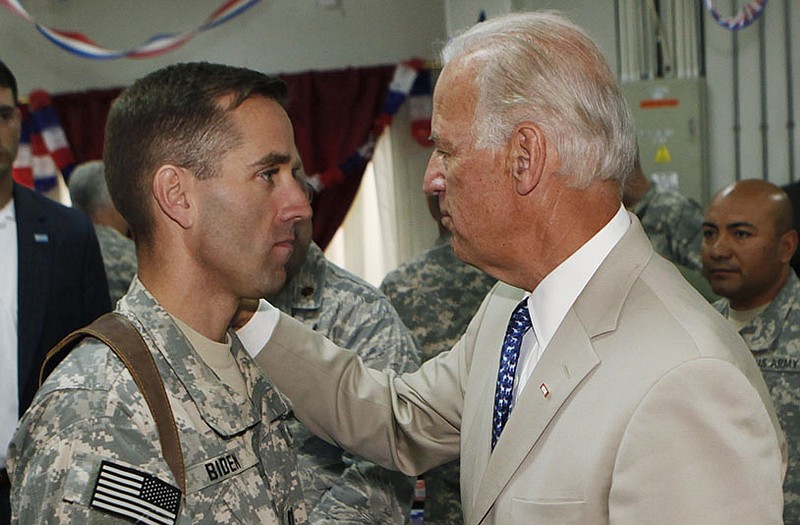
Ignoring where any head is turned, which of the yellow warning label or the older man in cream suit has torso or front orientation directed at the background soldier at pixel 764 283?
the yellow warning label

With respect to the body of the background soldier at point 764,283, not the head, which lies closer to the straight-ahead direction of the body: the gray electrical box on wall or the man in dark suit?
the man in dark suit

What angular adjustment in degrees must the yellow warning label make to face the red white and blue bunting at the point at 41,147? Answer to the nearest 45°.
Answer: approximately 90° to its right

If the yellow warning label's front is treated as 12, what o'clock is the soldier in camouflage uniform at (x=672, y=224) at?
The soldier in camouflage uniform is roughly at 12 o'clock from the yellow warning label.

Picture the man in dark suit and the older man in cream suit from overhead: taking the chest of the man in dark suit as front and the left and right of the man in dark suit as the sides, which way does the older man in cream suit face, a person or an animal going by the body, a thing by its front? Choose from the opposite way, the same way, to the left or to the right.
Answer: to the right

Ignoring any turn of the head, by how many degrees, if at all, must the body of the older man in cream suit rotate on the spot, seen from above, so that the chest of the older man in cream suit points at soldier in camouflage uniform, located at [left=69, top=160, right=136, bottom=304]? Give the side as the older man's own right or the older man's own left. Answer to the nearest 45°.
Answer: approximately 90° to the older man's own right

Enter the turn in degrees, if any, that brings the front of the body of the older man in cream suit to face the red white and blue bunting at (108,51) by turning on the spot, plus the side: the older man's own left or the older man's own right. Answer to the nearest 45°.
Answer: approximately 90° to the older man's own right

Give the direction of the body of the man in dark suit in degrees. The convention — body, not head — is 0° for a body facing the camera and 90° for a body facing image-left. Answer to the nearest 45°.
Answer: approximately 0°

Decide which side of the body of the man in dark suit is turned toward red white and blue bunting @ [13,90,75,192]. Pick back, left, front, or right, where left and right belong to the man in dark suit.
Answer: back

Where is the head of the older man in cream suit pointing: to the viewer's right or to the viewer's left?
to the viewer's left

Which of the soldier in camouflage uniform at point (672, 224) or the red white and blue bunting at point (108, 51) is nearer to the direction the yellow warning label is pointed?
the soldier in camouflage uniform

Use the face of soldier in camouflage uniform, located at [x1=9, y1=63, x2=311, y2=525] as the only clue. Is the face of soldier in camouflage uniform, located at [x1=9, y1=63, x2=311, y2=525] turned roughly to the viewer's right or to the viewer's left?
to the viewer's right

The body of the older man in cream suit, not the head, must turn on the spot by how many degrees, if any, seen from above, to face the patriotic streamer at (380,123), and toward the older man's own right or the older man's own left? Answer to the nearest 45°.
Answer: approximately 135° to the older man's own right

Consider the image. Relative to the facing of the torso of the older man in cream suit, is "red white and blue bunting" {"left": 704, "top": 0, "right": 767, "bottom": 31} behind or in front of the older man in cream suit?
behind

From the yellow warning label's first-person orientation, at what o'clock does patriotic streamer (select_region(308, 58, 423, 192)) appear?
The patriotic streamer is roughly at 4 o'clock from the yellow warning label.
